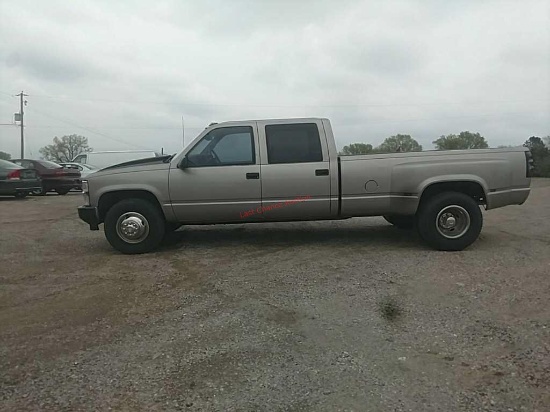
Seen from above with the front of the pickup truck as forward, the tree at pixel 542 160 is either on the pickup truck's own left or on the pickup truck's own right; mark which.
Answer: on the pickup truck's own right

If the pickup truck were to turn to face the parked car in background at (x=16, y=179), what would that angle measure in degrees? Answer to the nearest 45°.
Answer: approximately 45° to its right

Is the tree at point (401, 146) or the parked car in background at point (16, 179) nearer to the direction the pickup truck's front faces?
the parked car in background

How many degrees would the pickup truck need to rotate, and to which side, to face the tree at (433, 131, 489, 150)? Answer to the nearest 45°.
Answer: approximately 135° to its right

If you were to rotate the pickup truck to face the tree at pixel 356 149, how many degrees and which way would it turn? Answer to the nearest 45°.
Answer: approximately 135° to its right

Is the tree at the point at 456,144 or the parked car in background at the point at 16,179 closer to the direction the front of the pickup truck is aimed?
the parked car in background

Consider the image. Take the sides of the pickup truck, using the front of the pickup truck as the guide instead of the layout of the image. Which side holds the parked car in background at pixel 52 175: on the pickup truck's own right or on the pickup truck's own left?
on the pickup truck's own right

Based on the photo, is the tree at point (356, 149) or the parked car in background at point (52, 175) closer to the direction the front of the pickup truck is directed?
the parked car in background

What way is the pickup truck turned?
to the viewer's left

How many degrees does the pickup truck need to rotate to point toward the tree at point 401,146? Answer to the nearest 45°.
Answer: approximately 135° to its right
